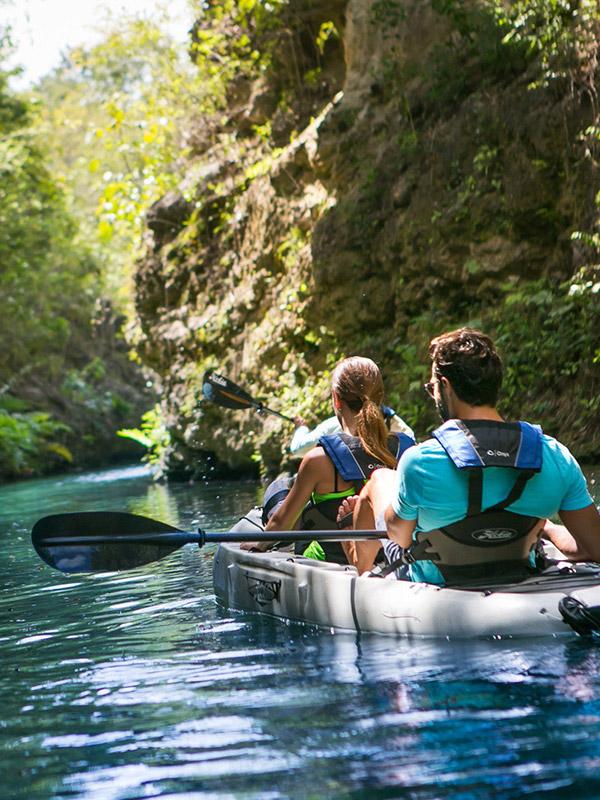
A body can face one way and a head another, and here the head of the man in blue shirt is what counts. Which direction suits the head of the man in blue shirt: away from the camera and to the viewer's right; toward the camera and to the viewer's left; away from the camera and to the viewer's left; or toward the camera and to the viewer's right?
away from the camera and to the viewer's left

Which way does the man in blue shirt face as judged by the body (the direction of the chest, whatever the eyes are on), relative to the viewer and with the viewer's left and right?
facing away from the viewer and to the left of the viewer
